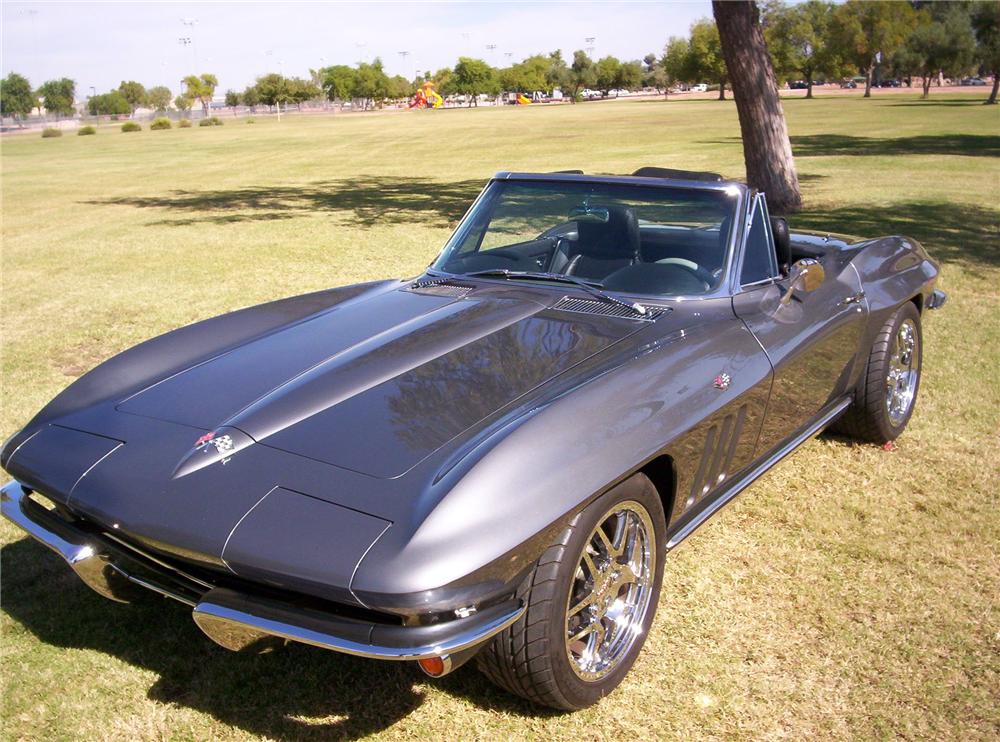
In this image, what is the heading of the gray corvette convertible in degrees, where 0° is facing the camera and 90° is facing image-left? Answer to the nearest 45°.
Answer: approximately 45°
